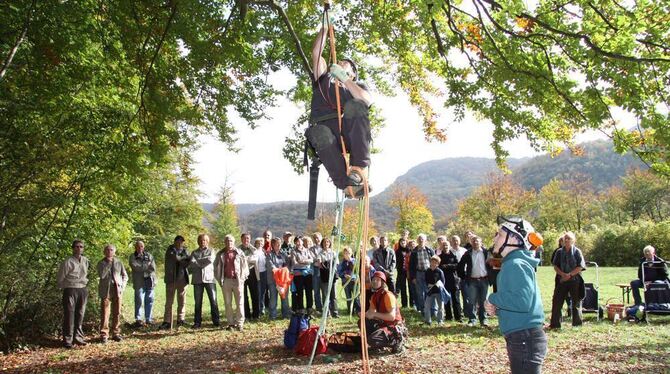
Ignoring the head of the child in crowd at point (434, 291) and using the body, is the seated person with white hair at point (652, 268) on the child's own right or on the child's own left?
on the child's own left

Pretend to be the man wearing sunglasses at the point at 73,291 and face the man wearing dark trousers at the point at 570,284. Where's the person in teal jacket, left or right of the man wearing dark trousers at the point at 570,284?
right

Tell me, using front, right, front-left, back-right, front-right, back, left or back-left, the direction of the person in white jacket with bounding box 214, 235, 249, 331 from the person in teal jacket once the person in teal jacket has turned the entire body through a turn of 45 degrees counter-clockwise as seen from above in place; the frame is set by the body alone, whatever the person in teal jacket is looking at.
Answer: right

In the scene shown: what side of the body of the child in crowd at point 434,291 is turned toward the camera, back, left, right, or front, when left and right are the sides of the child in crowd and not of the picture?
front

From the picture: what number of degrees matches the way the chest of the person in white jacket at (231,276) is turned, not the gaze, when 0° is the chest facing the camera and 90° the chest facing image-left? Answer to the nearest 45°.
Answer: approximately 0°

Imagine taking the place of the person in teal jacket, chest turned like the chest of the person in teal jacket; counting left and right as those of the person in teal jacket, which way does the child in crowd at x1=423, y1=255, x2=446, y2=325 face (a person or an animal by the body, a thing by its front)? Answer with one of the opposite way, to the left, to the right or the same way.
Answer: to the left

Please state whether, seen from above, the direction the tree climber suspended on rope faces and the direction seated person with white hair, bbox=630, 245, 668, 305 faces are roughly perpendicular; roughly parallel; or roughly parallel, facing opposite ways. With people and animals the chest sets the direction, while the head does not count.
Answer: roughly perpendicular

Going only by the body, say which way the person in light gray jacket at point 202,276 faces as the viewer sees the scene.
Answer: toward the camera

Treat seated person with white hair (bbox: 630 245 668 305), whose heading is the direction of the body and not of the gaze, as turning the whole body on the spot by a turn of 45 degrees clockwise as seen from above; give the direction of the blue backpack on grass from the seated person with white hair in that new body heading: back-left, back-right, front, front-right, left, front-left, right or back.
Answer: front-left

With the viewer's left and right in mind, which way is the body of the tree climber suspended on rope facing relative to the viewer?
facing the viewer

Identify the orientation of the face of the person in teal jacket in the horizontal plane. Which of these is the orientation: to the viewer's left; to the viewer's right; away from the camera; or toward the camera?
to the viewer's left

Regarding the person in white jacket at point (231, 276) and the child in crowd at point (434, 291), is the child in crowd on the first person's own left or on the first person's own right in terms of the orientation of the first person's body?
on the first person's own left

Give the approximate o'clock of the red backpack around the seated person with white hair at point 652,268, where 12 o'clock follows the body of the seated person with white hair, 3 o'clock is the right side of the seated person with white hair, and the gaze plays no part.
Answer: The red backpack is roughly at 12 o'clock from the seated person with white hair.

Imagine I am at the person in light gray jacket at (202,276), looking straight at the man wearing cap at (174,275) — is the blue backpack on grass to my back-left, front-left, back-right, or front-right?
back-left

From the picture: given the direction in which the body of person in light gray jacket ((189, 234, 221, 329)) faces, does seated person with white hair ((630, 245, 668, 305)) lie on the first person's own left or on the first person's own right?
on the first person's own left

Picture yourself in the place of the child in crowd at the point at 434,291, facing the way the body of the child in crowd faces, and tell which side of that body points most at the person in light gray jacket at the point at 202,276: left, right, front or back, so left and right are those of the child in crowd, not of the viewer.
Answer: right

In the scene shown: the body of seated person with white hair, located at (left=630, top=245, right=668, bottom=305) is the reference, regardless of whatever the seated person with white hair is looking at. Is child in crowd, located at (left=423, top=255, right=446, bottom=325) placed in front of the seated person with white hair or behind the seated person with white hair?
in front

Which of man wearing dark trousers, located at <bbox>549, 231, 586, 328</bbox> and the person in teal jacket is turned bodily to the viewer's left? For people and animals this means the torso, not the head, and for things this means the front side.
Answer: the person in teal jacket
